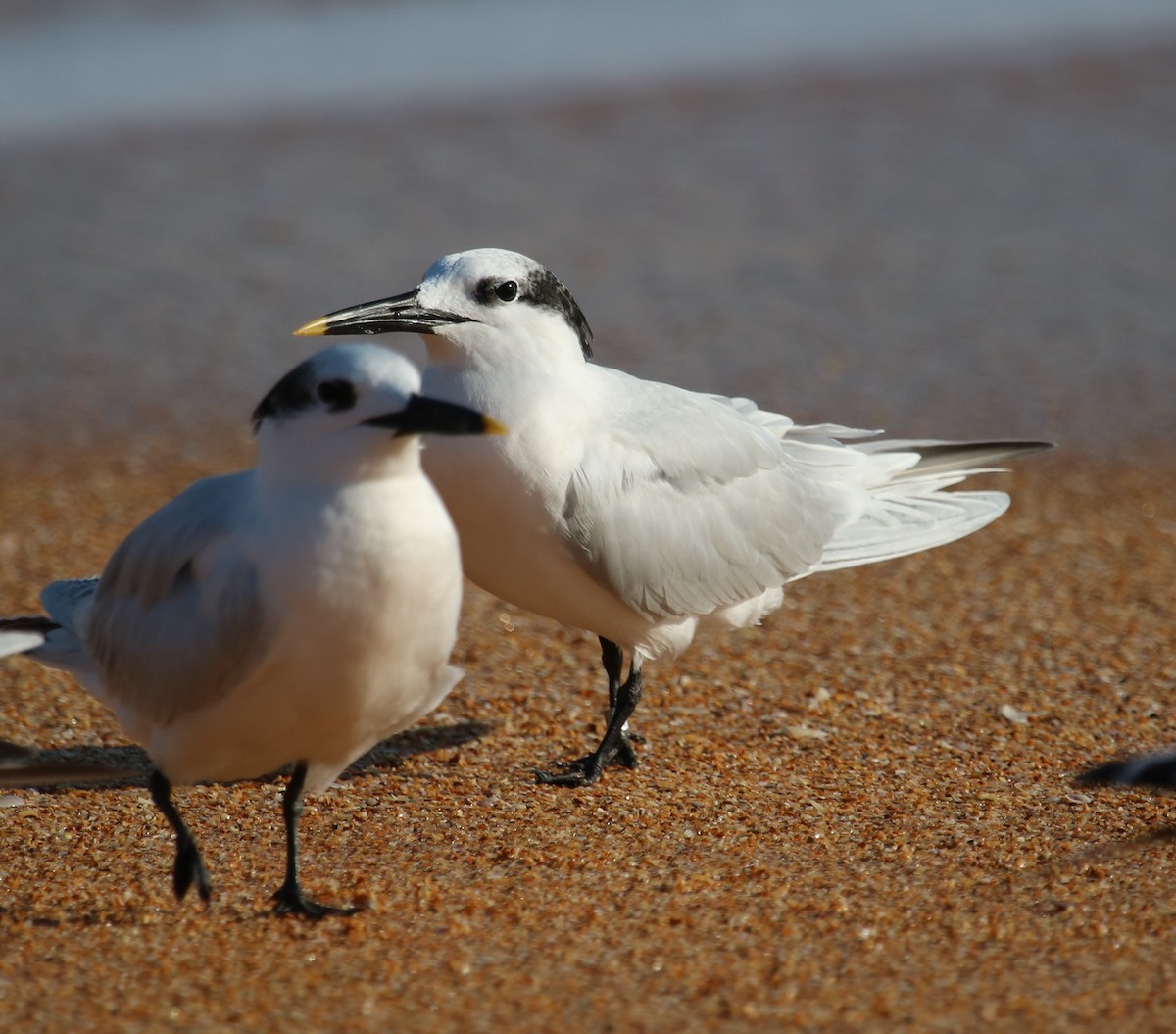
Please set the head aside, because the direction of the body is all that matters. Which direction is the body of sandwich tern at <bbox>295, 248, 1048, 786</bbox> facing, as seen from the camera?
to the viewer's left

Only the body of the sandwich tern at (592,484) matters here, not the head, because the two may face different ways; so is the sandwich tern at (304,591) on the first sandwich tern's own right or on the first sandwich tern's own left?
on the first sandwich tern's own left

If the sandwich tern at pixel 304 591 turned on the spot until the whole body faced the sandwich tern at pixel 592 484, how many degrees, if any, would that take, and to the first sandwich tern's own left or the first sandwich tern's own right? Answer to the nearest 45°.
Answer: approximately 90° to the first sandwich tern's own left

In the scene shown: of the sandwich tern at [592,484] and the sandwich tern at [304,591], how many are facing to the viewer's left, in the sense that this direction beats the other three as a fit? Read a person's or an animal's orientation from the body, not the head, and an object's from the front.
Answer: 1

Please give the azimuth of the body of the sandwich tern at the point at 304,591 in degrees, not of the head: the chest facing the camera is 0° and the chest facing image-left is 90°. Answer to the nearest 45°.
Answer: approximately 315°
